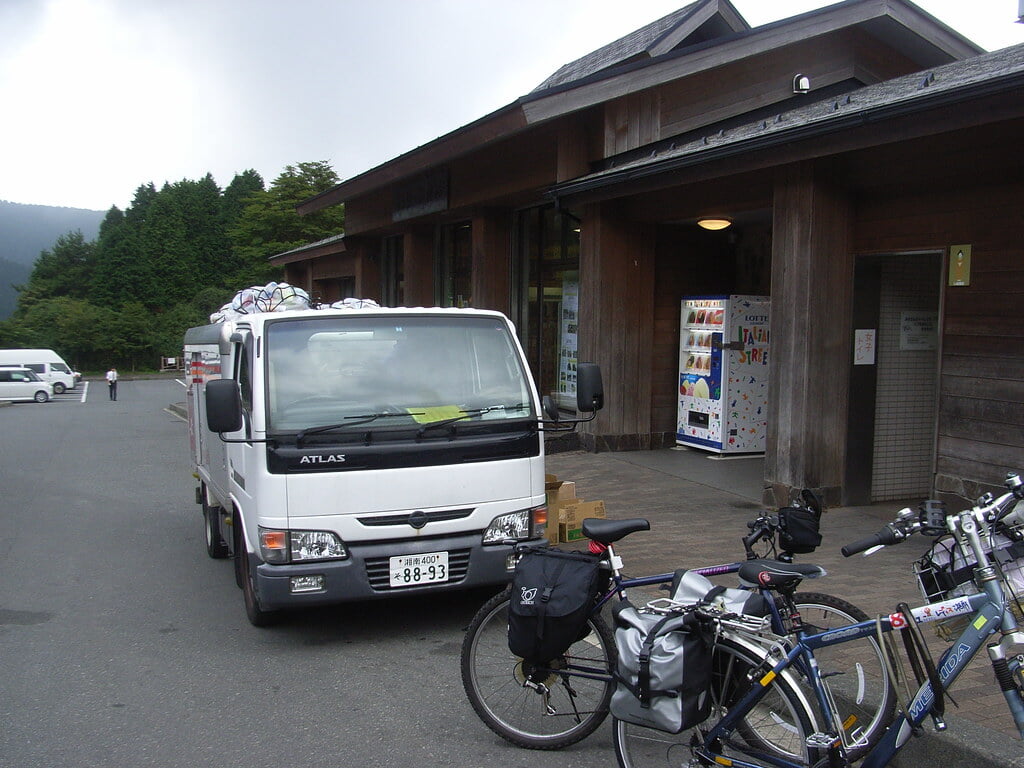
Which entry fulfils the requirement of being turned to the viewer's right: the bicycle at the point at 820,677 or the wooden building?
the bicycle

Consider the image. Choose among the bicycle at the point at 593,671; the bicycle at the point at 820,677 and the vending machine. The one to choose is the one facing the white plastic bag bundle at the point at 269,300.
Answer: the vending machine

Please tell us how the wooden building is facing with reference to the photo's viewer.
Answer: facing the viewer and to the left of the viewer

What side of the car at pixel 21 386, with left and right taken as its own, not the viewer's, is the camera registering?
right

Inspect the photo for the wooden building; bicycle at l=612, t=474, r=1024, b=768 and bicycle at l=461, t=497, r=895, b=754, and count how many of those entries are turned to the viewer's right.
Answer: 2

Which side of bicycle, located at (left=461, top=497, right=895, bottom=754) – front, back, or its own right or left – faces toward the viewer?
right

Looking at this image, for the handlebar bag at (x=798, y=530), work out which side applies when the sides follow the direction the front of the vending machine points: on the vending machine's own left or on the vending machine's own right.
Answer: on the vending machine's own left

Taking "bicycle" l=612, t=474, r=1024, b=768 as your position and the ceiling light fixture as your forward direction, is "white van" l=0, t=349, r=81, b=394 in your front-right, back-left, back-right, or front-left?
front-left

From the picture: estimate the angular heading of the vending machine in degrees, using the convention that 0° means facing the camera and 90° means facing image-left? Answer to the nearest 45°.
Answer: approximately 45°

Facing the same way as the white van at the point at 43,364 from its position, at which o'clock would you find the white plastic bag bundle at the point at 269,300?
The white plastic bag bundle is roughly at 3 o'clock from the white van.

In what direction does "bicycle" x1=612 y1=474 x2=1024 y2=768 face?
to the viewer's right

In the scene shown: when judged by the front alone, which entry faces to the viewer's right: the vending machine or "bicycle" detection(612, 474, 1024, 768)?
the bicycle
